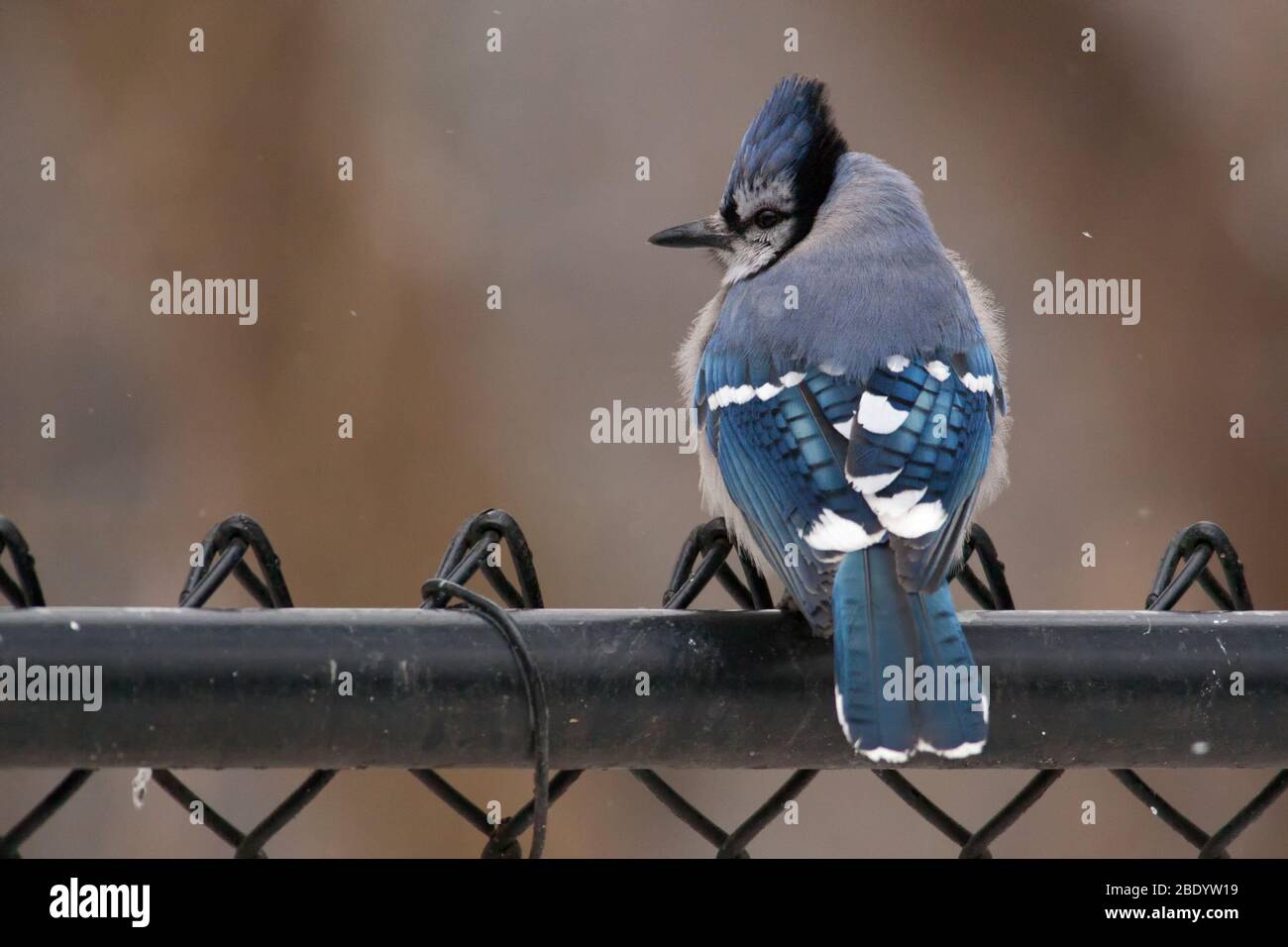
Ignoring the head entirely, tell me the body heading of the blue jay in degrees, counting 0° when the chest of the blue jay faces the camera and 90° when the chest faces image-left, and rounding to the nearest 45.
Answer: approximately 180°
